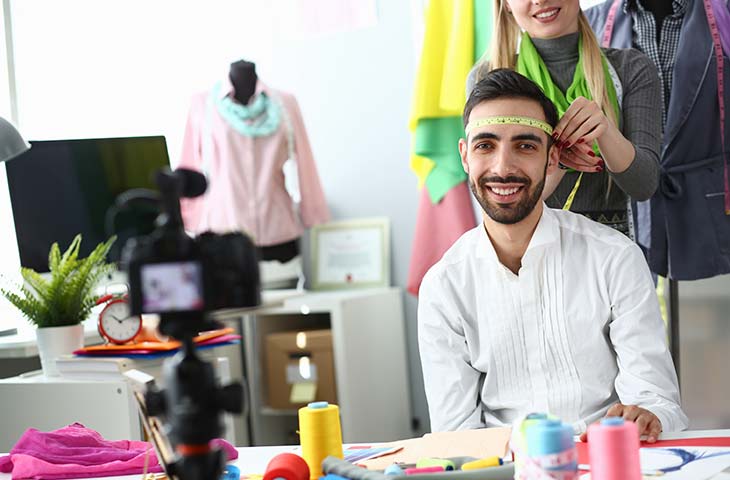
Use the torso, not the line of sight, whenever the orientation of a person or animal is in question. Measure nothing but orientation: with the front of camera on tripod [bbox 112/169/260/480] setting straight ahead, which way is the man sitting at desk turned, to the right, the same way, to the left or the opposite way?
the opposite way

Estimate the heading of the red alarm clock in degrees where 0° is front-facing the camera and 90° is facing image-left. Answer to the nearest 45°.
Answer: approximately 0°

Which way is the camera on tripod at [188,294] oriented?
away from the camera

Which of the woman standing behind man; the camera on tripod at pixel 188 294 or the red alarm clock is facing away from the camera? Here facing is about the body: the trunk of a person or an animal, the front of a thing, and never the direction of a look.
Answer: the camera on tripod

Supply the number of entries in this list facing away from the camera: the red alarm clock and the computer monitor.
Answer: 0

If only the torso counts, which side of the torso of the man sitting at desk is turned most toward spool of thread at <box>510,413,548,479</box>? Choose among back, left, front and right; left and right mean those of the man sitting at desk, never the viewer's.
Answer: front

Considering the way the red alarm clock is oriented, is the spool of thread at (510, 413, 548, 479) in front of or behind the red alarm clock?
in front

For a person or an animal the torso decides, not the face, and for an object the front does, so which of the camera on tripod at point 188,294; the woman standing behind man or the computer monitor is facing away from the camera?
the camera on tripod

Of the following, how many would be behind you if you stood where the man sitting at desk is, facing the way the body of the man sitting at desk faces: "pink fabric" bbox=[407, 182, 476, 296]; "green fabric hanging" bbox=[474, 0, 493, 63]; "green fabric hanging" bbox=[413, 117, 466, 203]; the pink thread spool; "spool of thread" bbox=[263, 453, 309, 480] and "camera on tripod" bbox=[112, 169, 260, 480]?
3

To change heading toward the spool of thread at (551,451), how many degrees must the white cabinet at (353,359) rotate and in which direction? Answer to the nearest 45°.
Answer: approximately 45° to its left

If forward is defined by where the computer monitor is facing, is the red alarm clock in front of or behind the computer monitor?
in front

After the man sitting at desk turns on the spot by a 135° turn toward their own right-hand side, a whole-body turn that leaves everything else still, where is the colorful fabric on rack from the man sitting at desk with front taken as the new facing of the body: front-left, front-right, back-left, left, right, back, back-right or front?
front-right
